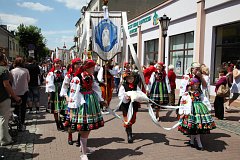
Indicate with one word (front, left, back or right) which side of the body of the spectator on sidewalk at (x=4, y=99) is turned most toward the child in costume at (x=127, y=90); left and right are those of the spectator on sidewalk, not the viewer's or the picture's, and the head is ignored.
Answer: front

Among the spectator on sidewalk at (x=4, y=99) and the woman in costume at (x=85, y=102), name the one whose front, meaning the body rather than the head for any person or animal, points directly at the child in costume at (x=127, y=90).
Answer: the spectator on sidewalk

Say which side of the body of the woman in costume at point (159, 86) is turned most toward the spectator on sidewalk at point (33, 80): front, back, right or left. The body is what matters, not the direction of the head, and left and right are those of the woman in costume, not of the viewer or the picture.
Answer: right

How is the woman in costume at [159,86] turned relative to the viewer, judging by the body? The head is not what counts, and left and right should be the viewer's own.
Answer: facing the viewer

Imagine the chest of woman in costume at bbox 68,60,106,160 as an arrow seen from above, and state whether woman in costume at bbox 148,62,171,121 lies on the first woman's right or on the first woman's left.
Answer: on the first woman's left

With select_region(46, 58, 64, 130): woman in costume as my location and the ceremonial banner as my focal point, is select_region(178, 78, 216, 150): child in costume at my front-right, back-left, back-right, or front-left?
front-right

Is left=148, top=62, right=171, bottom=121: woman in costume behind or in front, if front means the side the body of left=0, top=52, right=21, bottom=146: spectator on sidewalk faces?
in front

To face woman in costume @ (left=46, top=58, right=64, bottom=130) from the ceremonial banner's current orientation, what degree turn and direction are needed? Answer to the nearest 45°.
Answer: approximately 45° to its right

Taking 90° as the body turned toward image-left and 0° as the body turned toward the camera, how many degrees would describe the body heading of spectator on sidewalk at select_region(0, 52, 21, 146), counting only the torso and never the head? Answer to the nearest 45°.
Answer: approximately 270°

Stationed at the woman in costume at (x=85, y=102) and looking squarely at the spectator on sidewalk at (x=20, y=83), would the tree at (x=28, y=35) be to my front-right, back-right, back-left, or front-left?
front-right

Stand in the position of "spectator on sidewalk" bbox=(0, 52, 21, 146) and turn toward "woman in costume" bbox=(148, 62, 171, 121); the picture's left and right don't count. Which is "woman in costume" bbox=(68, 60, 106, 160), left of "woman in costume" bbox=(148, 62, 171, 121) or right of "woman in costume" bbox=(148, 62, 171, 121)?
right

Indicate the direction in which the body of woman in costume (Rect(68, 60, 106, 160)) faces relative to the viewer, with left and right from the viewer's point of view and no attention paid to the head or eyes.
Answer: facing the viewer and to the right of the viewer

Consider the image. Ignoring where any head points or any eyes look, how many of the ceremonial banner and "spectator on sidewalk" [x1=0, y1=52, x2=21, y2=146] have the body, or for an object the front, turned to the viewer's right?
1

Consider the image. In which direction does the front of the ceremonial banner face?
toward the camera

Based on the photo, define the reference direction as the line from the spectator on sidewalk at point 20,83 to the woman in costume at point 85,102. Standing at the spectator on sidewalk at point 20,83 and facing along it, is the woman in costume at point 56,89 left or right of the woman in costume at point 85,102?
left

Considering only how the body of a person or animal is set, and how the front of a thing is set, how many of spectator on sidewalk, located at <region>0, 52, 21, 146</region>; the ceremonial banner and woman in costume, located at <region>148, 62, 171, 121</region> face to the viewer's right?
1
